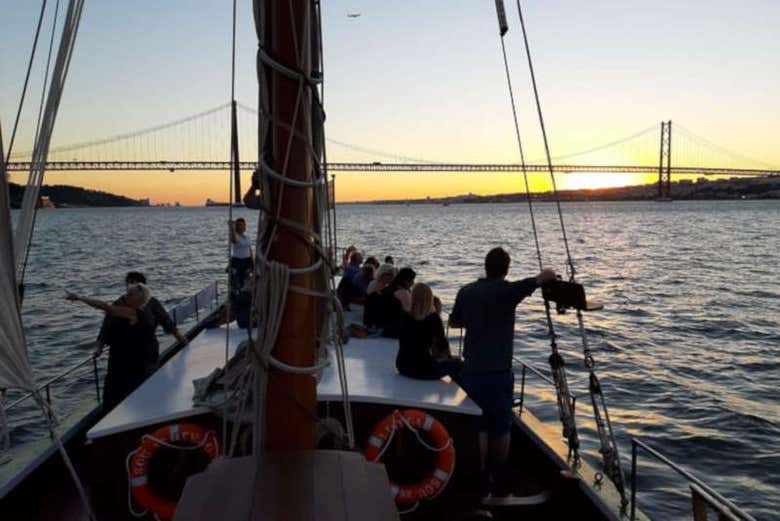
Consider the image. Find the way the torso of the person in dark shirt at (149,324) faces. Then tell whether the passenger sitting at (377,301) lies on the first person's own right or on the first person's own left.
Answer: on the first person's own right

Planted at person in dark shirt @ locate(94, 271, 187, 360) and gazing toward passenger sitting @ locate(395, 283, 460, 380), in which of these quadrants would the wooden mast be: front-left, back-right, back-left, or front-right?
front-right

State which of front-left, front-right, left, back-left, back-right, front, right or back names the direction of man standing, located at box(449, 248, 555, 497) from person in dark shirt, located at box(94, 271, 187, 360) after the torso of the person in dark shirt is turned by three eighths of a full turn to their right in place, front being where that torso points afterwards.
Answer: front

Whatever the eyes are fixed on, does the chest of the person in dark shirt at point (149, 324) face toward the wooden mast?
no

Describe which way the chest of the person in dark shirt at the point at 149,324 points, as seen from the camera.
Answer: away from the camera

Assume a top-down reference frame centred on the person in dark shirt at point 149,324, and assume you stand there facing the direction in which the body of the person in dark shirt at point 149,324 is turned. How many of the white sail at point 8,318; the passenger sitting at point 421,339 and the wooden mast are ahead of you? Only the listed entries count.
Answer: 0

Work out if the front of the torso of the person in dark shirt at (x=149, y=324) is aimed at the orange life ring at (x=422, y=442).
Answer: no

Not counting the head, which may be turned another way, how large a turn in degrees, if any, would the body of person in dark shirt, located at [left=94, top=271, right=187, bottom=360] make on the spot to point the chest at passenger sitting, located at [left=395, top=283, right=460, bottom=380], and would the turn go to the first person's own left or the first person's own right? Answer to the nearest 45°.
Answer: approximately 135° to the first person's own right
